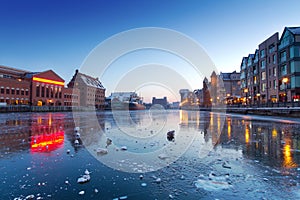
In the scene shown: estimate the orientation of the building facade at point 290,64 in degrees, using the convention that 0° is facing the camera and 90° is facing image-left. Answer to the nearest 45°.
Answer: approximately 45°

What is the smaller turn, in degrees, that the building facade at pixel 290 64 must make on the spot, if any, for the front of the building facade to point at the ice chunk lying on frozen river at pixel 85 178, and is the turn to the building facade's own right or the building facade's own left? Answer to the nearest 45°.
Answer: approximately 45° to the building facade's own left
